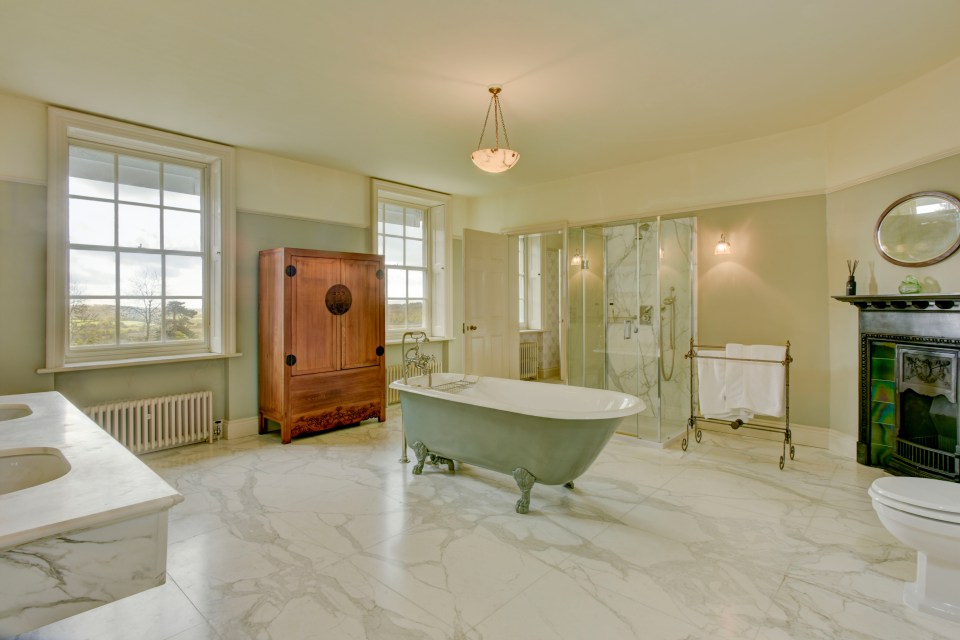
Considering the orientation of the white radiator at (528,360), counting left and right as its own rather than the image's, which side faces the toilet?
front

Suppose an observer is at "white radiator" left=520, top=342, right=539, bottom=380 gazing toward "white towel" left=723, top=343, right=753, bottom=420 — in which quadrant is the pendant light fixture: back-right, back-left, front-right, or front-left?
front-right

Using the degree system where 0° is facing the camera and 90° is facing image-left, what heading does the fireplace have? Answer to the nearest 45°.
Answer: approximately 45°

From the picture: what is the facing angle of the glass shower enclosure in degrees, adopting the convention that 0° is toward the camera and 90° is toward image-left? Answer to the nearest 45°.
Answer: approximately 45°

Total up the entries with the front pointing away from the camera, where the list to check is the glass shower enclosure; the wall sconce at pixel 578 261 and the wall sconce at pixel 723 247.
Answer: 0

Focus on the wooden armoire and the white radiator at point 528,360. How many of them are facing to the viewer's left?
0

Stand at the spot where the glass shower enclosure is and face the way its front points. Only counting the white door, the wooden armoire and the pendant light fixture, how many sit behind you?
0

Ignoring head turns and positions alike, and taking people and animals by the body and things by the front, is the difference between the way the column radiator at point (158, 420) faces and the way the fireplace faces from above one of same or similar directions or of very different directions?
very different directions

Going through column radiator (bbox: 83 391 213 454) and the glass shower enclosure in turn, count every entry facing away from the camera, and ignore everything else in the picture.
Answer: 0

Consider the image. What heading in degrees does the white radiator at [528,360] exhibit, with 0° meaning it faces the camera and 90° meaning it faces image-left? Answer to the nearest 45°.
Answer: approximately 0°

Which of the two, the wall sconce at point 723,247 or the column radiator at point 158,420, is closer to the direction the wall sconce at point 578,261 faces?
the column radiator

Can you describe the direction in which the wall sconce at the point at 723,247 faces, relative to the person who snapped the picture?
facing the viewer and to the left of the viewer

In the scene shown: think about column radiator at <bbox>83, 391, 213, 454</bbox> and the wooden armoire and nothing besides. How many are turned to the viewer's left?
0

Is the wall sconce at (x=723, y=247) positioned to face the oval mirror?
no

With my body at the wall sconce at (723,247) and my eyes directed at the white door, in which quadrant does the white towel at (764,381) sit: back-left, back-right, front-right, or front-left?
back-left

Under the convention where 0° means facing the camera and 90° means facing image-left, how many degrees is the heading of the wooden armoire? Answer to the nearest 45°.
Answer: approximately 315°

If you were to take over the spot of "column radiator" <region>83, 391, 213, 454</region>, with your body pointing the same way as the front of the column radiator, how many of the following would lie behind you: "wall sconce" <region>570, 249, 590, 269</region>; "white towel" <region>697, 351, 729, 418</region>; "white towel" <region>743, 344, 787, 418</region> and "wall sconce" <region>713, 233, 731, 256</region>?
0
